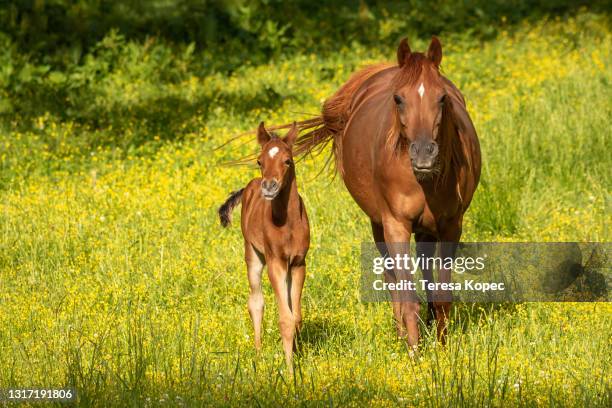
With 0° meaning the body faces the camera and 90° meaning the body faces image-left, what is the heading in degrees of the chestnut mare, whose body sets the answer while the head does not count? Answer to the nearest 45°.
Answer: approximately 0°

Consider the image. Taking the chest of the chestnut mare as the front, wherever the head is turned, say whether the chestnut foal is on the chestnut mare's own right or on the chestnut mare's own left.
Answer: on the chestnut mare's own right
